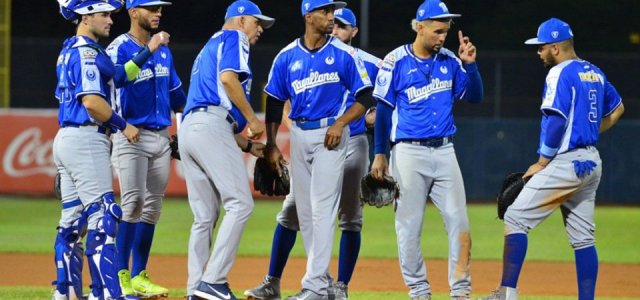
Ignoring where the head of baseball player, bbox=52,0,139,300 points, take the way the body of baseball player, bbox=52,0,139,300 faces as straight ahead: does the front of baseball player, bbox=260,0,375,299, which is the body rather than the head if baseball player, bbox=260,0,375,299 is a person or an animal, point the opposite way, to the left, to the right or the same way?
to the right

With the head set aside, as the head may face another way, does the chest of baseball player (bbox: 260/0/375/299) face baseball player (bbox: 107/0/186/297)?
no

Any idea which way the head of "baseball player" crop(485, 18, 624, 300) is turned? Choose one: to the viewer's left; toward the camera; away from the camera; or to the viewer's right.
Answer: to the viewer's left

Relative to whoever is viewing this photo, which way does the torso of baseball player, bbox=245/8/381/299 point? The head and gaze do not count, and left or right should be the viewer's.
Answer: facing the viewer and to the left of the viewer

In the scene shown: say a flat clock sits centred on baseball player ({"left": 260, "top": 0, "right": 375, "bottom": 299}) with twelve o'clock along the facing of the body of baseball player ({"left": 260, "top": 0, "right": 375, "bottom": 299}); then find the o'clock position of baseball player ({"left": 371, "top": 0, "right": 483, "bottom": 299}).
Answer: baseball player ({"left": 371, "top": 0, "right": 483, "bottom": 299}) is roughly at 9 o'clock from baseball player ({"left": 260, "top": 0, "right": 375, "bottom": 299}).

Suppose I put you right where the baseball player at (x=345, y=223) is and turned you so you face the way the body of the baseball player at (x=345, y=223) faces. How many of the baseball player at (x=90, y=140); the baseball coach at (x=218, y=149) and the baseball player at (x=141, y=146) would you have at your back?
0

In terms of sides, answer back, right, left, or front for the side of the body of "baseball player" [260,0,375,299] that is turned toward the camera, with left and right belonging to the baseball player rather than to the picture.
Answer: front

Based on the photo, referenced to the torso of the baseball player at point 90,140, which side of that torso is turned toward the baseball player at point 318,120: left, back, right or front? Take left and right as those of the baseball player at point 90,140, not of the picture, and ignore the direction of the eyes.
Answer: front

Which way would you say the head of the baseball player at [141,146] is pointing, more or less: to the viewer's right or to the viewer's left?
to the viewer's right

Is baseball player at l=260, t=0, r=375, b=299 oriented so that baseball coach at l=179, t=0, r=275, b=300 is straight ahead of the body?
no
